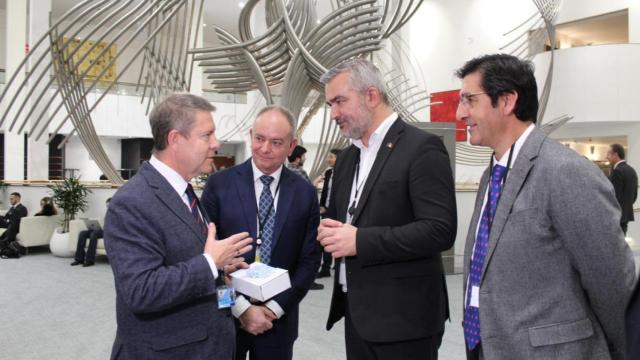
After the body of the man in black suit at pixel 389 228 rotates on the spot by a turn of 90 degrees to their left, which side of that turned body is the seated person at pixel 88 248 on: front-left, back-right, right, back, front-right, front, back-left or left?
back

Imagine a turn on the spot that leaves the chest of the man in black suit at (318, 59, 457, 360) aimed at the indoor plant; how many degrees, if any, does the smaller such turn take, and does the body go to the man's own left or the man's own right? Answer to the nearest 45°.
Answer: approximately 90° to the man's own right

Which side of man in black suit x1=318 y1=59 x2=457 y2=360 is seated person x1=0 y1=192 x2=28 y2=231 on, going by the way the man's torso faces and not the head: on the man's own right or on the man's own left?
on the man's own right

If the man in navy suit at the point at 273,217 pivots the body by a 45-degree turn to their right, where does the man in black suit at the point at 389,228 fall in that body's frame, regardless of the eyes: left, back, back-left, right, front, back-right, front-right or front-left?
left

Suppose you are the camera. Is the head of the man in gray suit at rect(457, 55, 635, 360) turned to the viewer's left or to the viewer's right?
to the viewer's left

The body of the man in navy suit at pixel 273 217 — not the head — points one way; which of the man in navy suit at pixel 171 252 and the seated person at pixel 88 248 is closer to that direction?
the man in navy suit

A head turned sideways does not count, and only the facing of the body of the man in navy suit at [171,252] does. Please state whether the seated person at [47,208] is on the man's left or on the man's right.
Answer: on the man's left

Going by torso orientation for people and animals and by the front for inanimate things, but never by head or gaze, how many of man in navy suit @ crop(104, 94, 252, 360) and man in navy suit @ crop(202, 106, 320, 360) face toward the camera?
1

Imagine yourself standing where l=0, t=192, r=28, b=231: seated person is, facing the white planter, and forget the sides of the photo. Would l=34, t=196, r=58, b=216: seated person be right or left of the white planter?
left

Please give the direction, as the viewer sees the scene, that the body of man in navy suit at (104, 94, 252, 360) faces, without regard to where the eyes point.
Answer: to the viewer's right

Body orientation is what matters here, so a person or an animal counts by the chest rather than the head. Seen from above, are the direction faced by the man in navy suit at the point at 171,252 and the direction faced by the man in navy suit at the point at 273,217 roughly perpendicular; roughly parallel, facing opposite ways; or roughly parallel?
roughly perpendicular

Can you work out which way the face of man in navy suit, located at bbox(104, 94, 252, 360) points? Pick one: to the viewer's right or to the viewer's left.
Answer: to the viewer's right
